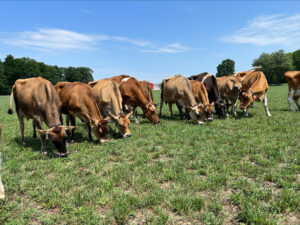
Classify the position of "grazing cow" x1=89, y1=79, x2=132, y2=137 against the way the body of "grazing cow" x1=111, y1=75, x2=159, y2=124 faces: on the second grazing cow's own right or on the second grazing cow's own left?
on the second grazing cow's own right

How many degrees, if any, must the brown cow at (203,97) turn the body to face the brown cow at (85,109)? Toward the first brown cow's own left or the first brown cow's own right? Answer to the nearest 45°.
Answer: approximately 90° to the first brown cow's own right

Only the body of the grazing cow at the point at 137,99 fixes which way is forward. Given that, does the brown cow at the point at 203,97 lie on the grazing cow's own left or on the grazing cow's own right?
on the grazing cow's own left

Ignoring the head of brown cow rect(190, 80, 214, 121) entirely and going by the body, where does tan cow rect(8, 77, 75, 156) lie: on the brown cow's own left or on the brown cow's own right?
on the brown cow's own right

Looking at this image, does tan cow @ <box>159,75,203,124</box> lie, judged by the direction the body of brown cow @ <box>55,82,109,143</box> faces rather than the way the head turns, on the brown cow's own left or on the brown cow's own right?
on the brown cow's own left

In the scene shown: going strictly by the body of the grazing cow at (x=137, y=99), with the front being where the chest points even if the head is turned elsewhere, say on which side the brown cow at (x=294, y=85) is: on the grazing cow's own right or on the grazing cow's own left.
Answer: on the grazing cow's own left

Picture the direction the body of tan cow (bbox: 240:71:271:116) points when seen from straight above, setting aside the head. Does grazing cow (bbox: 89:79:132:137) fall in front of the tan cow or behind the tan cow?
in front

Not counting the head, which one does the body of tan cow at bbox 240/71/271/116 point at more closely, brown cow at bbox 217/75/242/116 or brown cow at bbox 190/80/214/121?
the brown cow at bbox 190/80/214/121

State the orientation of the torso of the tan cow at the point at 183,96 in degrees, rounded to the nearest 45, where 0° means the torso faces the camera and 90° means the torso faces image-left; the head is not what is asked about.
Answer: approximately 315°

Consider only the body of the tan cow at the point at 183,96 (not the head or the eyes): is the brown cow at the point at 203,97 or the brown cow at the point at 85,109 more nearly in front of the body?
the brown cow at the point at 203,97
